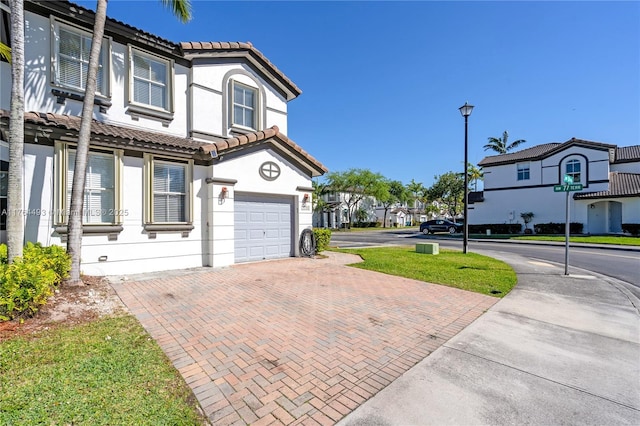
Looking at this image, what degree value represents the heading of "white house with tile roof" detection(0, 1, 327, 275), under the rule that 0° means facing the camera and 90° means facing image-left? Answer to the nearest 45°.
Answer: approximately 315°

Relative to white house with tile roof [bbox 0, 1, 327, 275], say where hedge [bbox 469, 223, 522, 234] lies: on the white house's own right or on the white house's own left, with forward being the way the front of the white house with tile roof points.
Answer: on the white house's own left

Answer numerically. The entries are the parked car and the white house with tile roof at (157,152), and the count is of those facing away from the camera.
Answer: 0

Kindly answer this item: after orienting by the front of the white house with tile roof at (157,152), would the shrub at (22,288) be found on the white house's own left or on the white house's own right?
on the white house's own right
